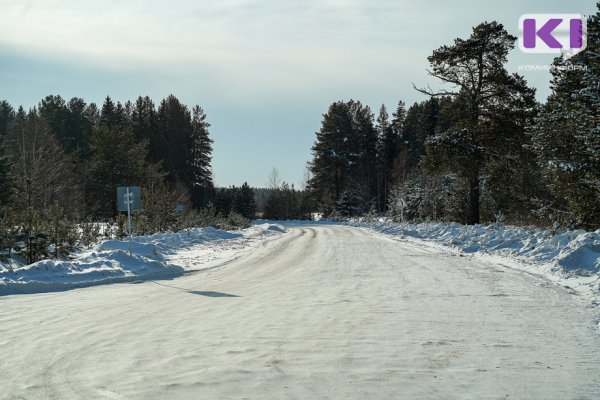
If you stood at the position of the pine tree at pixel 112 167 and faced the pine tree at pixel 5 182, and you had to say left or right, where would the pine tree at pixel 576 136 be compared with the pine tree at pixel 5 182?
left

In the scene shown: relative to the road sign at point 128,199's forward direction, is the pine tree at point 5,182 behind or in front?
in front

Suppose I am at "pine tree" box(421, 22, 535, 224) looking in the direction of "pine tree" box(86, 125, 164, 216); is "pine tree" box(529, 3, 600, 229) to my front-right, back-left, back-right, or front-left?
back-left
